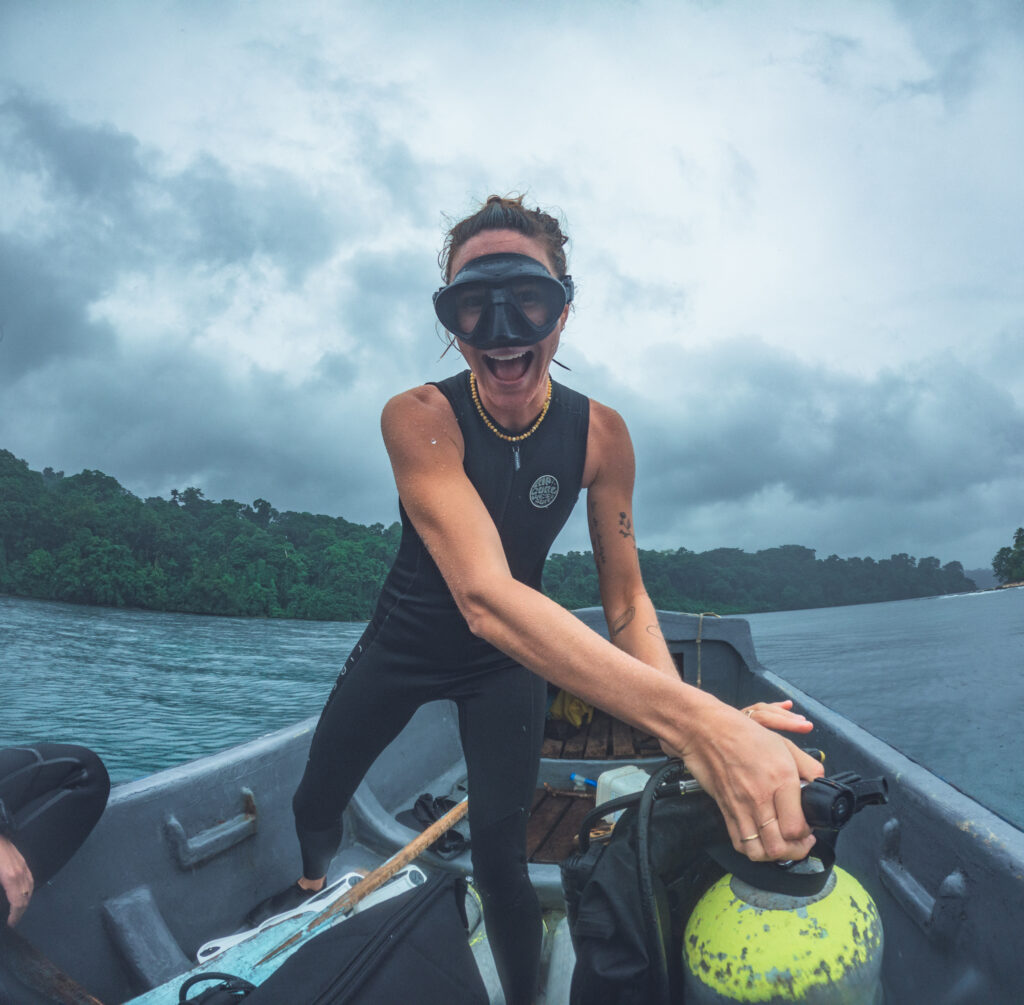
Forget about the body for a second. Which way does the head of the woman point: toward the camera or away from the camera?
toward the camera

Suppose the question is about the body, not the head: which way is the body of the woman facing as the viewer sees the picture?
toward the camera

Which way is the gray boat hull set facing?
away from the camera
